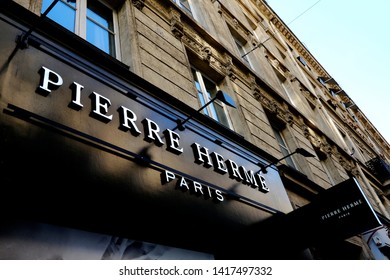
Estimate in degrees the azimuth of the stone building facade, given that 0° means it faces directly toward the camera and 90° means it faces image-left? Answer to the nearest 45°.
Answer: approximately 315°
